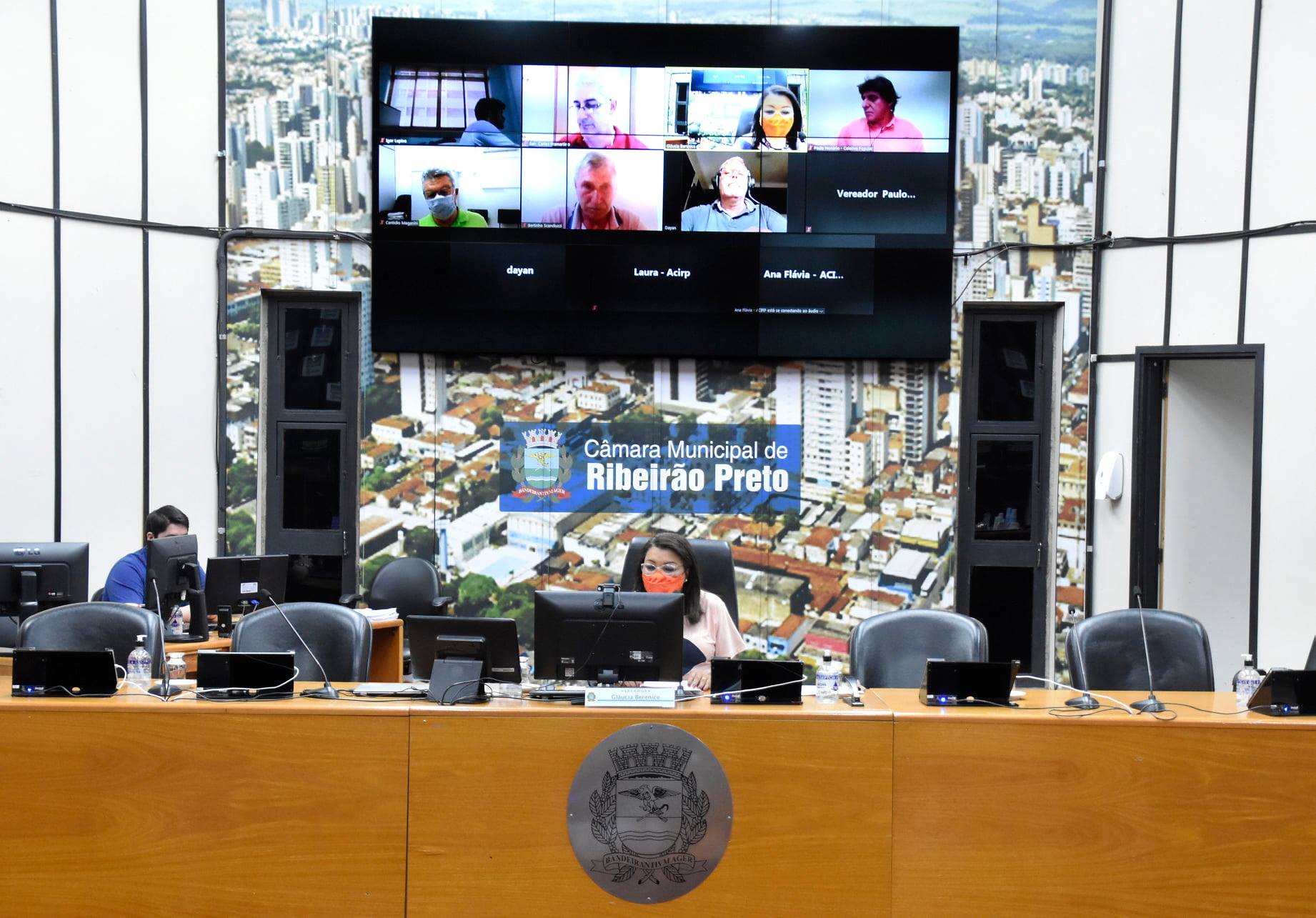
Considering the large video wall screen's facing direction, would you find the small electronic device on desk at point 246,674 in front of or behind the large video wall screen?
in front

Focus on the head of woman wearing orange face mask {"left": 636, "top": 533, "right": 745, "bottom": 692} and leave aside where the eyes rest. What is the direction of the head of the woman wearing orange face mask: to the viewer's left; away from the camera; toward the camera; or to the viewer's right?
toward the camera

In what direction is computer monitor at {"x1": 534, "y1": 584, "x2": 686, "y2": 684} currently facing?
away from the camera

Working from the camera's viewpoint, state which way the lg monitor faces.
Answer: facing away from the viewer

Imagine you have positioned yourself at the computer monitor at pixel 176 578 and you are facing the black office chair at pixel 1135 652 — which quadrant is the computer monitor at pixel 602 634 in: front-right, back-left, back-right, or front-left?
front-right

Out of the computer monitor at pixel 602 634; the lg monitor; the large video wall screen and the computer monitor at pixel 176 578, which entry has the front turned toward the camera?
the large video wall screen

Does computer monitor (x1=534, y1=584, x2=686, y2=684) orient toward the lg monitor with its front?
no

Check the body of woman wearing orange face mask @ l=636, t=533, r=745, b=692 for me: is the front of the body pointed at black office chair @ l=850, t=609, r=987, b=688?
no

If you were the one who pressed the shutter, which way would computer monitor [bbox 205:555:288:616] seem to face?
facing away from the viewer

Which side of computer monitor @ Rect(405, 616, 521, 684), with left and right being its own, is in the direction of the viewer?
back

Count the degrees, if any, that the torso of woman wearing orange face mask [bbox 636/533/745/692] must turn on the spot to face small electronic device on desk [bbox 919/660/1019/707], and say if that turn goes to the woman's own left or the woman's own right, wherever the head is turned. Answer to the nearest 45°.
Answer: approximately 90° to the woman's own left

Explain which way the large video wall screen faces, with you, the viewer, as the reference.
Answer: facing the viewer

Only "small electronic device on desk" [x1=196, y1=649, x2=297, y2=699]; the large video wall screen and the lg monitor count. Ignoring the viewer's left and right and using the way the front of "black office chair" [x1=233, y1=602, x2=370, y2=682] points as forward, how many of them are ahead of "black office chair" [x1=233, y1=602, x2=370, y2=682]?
1
